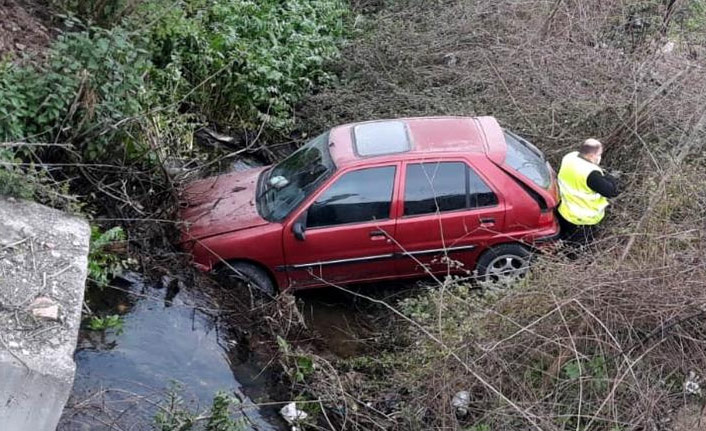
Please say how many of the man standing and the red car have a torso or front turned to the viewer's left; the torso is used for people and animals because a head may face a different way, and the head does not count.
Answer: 1

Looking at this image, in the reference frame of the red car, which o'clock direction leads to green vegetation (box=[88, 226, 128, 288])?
The green vegetation is roughly at 11 o'clock from the red car.

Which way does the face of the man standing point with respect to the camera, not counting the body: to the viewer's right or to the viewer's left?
to the viewer's right

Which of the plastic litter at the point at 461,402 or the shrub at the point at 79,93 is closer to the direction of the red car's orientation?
the shrub

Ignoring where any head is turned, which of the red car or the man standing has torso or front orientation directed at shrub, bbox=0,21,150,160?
the red car

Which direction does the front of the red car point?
to the viewer's left

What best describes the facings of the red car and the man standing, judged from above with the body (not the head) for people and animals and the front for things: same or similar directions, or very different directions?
very different directions

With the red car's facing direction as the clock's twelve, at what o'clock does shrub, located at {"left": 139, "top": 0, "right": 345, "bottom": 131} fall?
The shrub is roughly at 2 o'clock from the red car.

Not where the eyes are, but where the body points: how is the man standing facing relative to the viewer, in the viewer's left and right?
facing away from the viewer and to the right of the viewer
